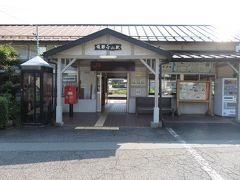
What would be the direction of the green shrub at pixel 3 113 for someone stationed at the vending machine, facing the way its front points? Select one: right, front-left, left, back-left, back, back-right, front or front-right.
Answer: right

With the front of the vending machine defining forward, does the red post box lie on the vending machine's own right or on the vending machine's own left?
on the vending machine's own right

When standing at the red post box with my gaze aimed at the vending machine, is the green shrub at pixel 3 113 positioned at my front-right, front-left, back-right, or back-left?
back-right

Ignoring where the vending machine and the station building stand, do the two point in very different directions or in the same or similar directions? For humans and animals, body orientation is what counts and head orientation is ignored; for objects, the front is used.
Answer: same or similar directions

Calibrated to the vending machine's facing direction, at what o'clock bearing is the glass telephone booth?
The glass telephone booth is roughly at 3 o'clock from the vending machine.

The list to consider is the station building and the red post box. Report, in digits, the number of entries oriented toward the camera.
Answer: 2

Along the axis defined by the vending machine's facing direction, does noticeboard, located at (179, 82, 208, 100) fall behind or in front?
behind

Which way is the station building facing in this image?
toward the camera

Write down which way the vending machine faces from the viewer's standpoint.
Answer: facing the viewer and to the right of the viewer

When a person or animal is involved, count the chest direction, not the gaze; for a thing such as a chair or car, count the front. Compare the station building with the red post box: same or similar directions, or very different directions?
same or similar directions

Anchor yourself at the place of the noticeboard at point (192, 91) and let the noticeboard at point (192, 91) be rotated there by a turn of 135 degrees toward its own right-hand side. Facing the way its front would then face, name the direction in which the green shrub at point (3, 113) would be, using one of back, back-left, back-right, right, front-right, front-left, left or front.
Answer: left

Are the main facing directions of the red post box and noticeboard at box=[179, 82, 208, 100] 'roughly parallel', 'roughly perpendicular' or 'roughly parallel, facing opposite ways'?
roughly parallel

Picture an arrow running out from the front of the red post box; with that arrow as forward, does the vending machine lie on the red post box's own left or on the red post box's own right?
on the red post box's own left

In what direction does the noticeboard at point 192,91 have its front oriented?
toward the camera
